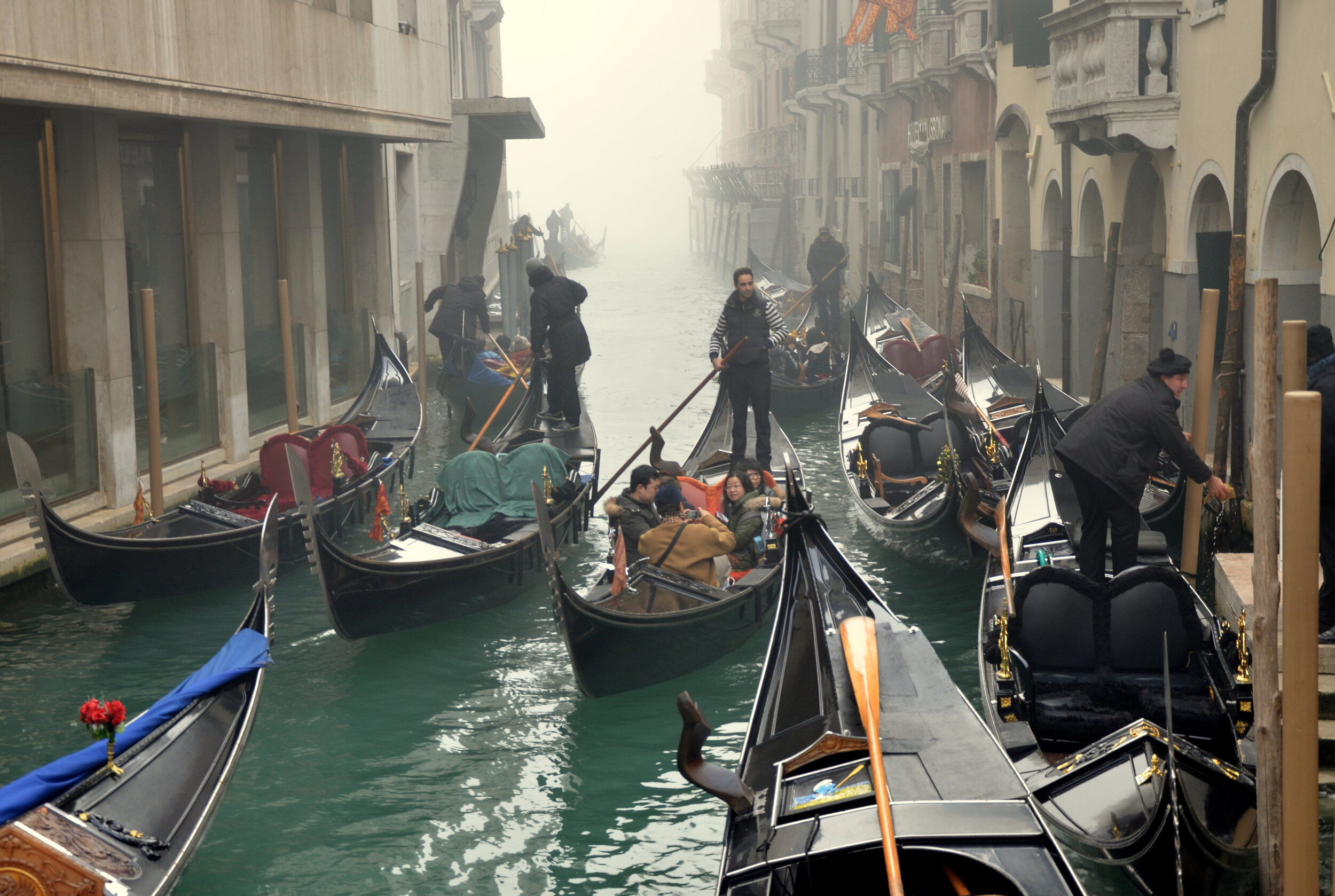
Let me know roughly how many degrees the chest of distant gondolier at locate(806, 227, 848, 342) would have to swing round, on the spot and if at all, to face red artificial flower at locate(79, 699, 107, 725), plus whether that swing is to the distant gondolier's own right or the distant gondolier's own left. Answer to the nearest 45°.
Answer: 0° — they already face it

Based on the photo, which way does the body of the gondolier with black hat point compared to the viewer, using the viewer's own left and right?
facing to the right of the viewer

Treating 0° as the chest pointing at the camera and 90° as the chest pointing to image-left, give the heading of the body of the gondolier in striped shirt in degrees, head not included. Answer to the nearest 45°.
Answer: approximately 0°

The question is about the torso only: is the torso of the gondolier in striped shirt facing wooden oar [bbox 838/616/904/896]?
yes

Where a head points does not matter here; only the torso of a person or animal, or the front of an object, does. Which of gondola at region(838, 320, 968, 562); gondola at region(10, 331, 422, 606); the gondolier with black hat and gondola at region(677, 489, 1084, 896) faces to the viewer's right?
the gondolier with black hat

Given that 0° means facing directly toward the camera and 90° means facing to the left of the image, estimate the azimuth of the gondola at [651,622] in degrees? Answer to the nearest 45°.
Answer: approximately 45°

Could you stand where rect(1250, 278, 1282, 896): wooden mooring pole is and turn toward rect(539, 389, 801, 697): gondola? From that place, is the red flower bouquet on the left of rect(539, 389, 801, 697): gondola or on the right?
left
